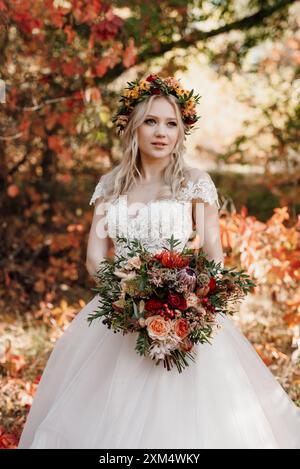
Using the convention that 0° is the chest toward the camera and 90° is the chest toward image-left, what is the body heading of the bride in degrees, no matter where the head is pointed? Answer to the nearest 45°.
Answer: approximately 0°
